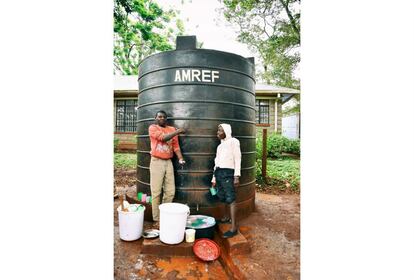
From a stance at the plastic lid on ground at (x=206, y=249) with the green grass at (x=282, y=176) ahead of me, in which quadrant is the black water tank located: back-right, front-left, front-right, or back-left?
front-left

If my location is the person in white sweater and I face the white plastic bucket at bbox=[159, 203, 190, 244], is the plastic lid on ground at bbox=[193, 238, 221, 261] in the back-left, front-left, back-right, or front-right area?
front-left

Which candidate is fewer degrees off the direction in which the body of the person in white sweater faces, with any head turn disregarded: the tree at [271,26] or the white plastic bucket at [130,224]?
the white plastic bucket

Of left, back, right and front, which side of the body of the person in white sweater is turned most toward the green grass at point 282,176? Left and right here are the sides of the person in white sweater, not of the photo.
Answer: back

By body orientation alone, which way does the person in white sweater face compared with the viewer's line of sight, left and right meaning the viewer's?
facing the viewer and to the left of the viewer

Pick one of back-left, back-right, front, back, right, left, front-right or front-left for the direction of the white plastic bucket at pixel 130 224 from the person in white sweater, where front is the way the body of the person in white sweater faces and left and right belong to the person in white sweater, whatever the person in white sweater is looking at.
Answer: front-right
